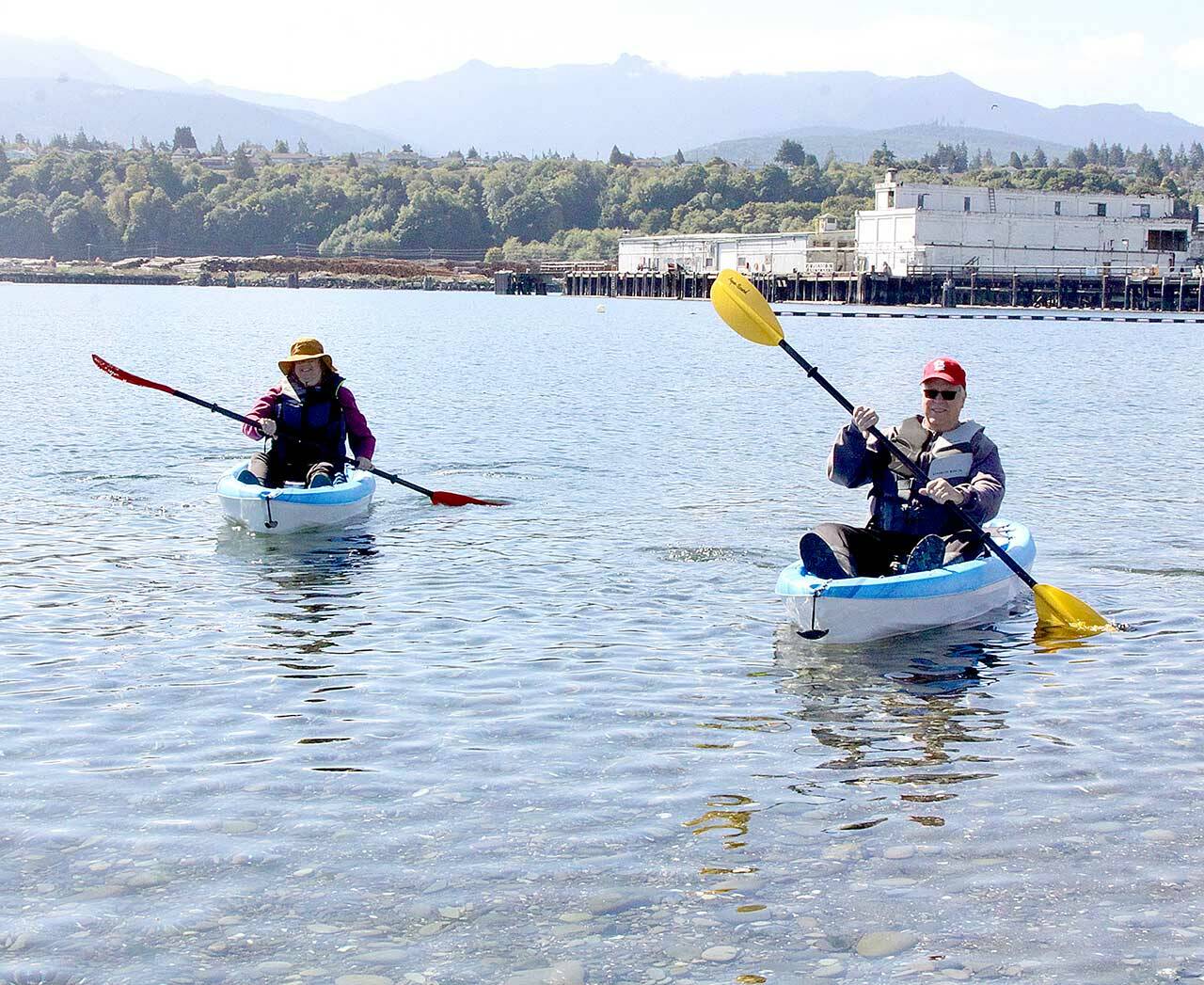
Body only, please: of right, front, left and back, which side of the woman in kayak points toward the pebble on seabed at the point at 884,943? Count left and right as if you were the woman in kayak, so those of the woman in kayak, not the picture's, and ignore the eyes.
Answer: front

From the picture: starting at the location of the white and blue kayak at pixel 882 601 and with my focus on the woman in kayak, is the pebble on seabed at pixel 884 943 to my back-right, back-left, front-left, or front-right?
back-left

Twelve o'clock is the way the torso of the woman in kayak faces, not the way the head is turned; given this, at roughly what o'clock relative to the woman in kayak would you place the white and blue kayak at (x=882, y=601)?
The white and blue kayak is roughly at 11 o'clock from the woman in kayak.

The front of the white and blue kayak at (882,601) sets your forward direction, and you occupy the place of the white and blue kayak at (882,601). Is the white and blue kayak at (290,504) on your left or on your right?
on your right

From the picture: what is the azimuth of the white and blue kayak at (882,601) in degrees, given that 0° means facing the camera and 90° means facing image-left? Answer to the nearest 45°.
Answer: approximately 45°

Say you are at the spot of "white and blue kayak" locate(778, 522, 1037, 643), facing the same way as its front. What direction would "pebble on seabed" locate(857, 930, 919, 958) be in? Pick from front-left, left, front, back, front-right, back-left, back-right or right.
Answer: front-left

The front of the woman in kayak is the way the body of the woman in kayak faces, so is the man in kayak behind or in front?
in front

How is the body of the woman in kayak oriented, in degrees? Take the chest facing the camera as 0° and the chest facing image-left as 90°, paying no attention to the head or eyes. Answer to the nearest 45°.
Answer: approximately 0°

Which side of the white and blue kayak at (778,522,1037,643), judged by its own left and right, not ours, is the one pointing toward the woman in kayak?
right

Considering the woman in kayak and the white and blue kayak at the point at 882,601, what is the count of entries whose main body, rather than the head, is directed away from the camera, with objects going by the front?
0
